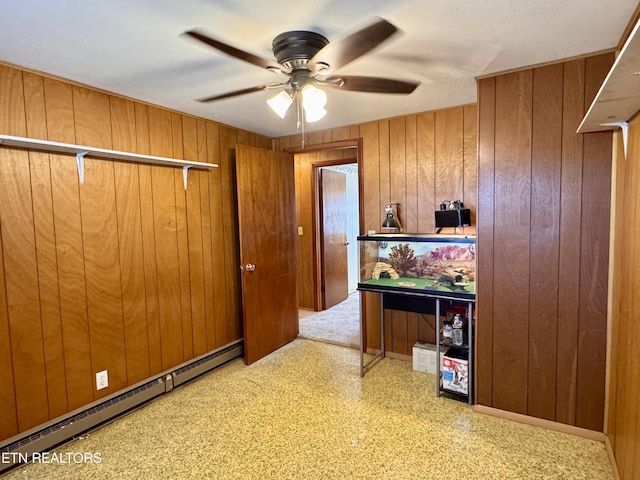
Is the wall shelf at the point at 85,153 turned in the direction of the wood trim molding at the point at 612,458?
yes

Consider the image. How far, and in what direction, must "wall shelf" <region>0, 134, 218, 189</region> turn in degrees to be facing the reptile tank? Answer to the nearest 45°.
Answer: approximately 45° to its left

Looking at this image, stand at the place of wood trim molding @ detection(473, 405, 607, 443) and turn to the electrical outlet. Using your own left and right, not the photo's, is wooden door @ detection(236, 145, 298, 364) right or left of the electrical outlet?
right

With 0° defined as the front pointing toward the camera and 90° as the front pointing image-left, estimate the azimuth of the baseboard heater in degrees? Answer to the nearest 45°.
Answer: approximately 315°

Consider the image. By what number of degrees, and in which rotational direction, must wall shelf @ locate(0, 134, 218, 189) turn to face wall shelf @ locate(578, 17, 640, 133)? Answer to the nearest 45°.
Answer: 0° — it already faces it

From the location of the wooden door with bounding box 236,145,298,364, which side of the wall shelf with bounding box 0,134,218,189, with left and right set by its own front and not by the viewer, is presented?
left

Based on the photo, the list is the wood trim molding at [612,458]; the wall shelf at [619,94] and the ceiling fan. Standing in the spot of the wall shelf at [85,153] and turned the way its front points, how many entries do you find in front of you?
3

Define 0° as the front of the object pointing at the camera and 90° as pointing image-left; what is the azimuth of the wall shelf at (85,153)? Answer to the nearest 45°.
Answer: approximately 315°

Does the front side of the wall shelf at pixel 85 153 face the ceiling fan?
yes
